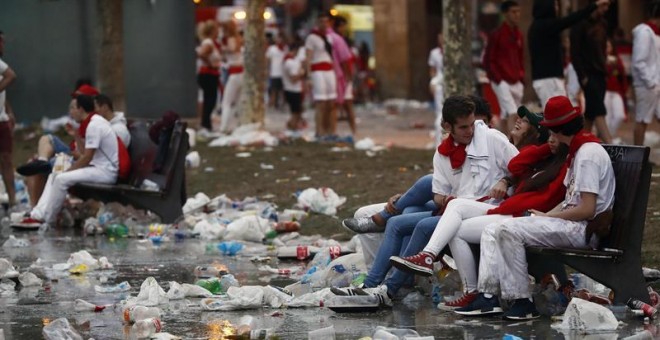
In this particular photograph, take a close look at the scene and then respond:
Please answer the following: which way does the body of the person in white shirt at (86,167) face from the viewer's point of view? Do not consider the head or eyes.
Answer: to the viewer's left

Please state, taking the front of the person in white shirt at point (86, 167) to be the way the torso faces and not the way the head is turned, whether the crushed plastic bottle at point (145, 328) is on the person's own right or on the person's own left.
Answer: on the person's own left

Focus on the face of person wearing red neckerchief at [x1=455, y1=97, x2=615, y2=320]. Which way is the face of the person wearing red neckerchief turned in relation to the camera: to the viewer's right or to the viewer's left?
to the viewer's left

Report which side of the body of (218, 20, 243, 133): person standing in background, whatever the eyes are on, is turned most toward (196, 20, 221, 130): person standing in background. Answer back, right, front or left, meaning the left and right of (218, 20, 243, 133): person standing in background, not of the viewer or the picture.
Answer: front

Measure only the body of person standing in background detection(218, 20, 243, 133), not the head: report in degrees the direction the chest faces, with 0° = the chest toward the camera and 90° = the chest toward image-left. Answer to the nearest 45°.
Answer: approximately 45°
